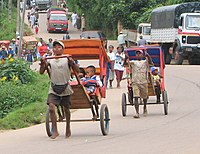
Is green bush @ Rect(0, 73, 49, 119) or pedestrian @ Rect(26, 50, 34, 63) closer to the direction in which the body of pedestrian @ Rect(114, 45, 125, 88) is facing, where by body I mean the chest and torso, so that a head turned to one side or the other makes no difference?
the green bush

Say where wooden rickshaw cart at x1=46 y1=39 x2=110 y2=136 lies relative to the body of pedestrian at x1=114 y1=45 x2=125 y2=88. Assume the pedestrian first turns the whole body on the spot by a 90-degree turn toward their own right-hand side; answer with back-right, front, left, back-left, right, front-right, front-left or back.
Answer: left

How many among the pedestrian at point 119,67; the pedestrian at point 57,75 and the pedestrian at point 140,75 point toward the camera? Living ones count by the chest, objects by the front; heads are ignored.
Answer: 3

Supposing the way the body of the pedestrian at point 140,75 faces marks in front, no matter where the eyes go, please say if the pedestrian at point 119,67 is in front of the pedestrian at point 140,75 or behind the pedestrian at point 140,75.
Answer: behind

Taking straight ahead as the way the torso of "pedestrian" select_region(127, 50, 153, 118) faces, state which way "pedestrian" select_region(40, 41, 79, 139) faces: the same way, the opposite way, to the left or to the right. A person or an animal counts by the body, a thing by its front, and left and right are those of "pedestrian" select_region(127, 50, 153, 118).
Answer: the same way

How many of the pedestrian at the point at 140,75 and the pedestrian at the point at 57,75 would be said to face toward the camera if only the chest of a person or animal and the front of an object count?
2

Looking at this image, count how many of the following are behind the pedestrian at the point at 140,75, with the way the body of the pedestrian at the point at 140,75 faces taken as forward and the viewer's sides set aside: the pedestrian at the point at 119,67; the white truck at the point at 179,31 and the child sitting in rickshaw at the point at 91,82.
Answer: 2

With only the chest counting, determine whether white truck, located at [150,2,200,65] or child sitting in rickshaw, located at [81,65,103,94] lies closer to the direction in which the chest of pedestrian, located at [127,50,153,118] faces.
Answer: the child sitting in rickshaw

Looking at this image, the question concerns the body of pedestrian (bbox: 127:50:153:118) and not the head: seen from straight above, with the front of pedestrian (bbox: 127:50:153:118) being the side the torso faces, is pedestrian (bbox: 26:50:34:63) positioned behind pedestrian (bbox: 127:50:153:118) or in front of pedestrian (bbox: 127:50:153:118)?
behind

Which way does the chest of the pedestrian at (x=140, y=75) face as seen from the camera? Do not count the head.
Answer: toward the camera

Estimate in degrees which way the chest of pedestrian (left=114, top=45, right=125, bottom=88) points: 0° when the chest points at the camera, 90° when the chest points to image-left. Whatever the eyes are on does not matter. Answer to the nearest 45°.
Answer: approximately 0°

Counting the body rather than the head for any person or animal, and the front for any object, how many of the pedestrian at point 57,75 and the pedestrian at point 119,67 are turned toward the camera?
2
